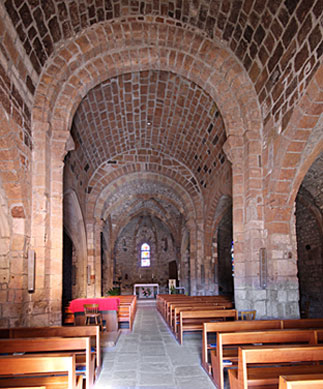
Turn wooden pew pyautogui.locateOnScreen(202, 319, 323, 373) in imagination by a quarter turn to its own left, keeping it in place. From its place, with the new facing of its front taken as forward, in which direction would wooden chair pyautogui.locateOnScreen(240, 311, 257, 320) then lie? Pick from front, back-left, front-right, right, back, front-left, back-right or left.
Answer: right

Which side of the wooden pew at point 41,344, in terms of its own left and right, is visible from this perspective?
back

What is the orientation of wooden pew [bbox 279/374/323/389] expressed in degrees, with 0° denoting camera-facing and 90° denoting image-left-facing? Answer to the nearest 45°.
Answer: approximately 180°

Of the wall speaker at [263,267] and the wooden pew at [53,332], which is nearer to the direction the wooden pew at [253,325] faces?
the wall speaker

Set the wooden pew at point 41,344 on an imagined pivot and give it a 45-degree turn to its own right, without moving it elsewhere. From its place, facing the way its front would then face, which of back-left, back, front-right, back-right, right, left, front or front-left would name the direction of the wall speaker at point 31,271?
front-left

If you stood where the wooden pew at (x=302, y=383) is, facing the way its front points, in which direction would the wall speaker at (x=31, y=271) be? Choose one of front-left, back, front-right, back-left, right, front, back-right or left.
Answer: front-left

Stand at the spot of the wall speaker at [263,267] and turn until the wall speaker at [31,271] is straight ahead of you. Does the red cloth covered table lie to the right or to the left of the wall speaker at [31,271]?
right

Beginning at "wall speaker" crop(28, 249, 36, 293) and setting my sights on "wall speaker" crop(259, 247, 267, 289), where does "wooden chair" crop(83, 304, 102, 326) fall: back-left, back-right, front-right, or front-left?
front-left

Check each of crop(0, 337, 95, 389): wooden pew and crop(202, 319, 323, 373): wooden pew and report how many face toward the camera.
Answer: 0
